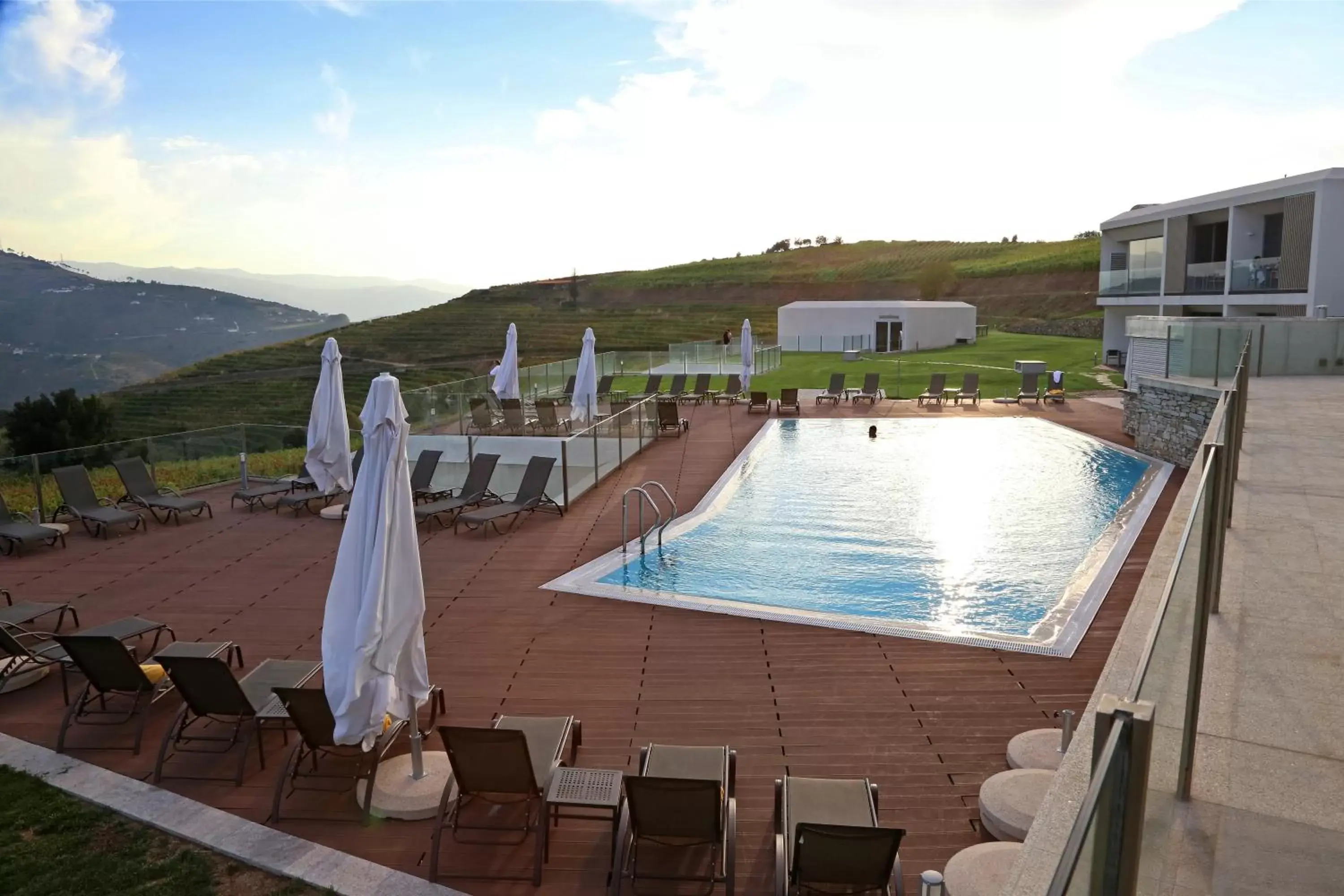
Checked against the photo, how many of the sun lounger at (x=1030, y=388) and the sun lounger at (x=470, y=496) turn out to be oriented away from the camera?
0

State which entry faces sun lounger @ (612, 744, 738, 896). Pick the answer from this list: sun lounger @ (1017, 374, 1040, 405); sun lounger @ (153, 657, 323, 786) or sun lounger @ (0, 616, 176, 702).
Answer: sun lounger @ (1017, 374, 1040, 405)

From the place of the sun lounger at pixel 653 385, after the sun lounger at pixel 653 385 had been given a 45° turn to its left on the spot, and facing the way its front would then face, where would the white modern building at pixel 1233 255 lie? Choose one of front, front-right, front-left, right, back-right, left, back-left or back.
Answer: left

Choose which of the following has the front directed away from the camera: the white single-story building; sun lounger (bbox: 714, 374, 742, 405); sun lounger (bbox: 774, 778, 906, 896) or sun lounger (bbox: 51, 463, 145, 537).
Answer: sun lounger (bbox: 774, 778, 906, 896)

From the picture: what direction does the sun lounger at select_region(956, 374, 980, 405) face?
toward the camera

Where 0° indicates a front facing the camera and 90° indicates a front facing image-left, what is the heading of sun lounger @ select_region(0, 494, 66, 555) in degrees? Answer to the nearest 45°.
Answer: approximately 315°

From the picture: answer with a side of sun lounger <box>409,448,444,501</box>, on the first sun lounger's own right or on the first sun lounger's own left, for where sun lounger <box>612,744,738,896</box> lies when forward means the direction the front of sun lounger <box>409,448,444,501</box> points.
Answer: on the first sun lounger's own left

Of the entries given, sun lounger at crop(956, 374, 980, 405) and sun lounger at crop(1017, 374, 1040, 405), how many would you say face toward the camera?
2

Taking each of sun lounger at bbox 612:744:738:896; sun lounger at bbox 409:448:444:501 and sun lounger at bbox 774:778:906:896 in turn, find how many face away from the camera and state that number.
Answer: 2

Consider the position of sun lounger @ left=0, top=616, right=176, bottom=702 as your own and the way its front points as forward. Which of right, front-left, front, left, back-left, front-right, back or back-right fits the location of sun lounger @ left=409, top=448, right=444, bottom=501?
front

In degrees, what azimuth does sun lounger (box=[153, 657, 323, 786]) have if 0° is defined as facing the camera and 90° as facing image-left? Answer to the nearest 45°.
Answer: approximately 225°

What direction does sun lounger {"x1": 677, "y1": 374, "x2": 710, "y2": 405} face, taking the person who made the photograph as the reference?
facing the viewer and to the left of the viewer

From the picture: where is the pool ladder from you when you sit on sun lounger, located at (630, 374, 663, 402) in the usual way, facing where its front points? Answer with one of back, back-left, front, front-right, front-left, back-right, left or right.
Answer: front-left

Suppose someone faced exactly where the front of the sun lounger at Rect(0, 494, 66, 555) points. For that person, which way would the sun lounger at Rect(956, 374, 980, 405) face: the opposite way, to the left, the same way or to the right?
to the right

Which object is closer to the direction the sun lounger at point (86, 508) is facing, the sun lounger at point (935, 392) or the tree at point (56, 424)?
the sun lounger

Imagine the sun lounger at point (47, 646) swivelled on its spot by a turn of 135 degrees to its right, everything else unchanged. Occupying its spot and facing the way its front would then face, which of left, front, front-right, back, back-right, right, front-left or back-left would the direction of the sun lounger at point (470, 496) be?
back-left
